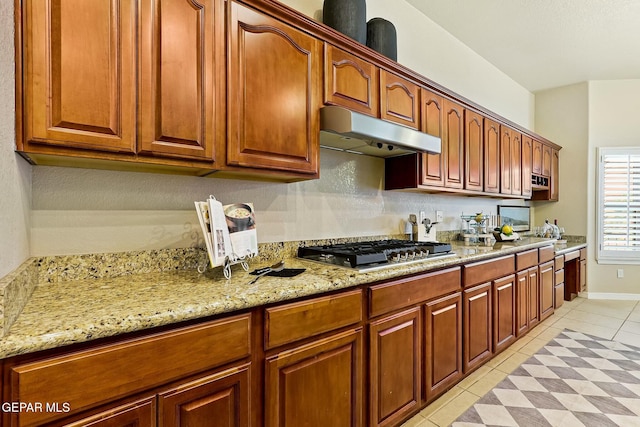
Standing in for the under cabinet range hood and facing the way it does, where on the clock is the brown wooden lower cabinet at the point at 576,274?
The brown wooden lower cabinet is roughly at 9 o'clock from the under cabinet range hood.

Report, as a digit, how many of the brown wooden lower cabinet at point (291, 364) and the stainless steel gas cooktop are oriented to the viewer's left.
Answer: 0

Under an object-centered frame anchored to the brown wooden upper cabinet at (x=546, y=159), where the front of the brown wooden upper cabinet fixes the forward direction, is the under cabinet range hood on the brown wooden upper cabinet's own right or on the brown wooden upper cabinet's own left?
on the brown wooden upper cabinet's own right

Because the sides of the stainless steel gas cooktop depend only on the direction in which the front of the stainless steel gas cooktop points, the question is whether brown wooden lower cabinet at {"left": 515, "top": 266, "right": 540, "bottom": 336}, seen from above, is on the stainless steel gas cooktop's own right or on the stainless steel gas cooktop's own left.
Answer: on the stainless steel gas cooktop's own left

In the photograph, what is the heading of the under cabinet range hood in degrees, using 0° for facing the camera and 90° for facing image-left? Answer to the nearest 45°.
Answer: approximately 315°

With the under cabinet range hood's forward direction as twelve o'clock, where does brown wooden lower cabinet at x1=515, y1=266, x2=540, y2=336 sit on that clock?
The brown wooden lower cabinet is roughly at 9 o'clock from the under cabinet range hood.

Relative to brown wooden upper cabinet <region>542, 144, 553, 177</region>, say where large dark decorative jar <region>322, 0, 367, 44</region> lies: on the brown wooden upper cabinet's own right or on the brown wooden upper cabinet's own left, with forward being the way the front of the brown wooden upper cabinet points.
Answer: on the brown wooden upper cabinet's own right

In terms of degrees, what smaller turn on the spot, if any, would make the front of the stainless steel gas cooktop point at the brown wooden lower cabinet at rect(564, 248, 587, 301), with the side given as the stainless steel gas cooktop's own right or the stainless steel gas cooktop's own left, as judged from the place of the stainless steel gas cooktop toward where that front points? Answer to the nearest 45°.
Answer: approximately 90° to the stainless steel gas cooktop's own left

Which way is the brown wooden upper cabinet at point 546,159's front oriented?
to the viewer's right

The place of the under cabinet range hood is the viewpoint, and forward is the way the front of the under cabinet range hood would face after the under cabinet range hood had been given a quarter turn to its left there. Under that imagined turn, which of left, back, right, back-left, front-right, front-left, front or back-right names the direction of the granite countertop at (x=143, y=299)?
back
